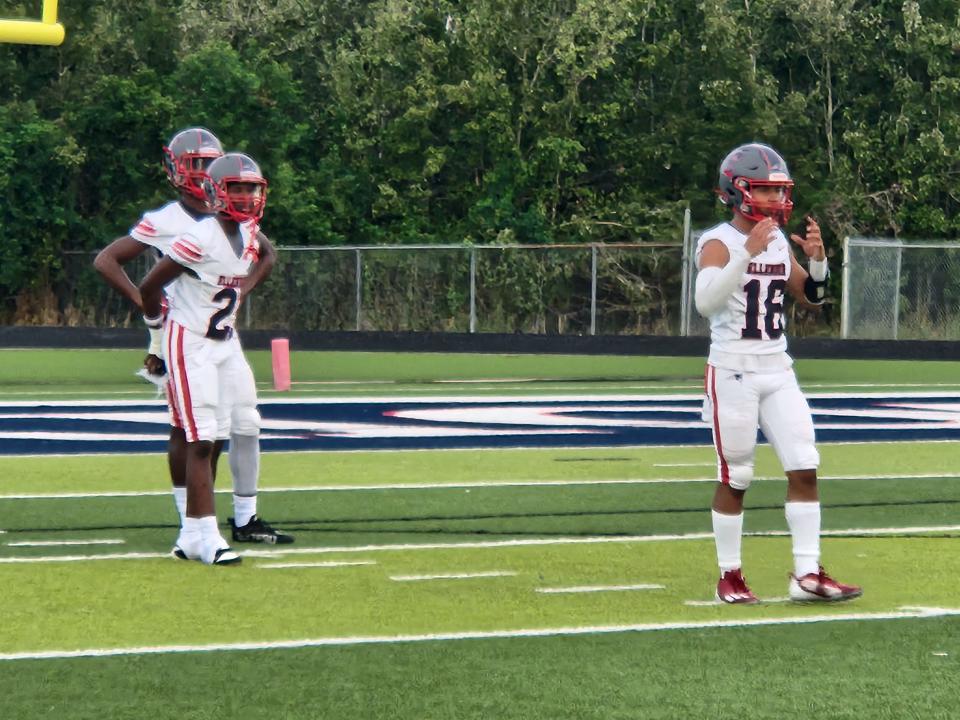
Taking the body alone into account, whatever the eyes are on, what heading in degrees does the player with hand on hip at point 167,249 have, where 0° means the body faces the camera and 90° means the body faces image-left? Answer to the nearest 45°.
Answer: approximately 315°

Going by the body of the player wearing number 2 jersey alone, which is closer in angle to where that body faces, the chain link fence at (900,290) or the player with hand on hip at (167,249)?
the chain link fence

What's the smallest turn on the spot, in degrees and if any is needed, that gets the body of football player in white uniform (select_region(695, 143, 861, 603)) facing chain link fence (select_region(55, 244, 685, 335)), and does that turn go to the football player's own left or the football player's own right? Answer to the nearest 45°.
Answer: approximately 135° to the football player's own left

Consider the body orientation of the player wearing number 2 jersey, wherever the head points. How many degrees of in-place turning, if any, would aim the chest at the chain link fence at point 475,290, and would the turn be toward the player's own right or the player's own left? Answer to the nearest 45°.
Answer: approximately 135° to the player's own left

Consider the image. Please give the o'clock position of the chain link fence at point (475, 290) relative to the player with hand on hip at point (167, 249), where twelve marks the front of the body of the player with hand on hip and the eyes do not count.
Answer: The chain link fence is roughly at 8 o'clock from the player with hand on hip.

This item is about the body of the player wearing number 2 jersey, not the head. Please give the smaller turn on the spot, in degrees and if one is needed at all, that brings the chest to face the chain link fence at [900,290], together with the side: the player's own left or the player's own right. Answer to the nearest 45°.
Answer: approximately 90° to the player's own left

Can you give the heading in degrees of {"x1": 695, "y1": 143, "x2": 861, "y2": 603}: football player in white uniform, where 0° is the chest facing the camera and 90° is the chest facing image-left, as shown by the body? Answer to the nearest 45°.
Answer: approximately 315°

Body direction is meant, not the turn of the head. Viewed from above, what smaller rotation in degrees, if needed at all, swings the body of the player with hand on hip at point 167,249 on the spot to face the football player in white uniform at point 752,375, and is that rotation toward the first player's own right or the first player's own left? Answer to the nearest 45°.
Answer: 0° — they already face them
